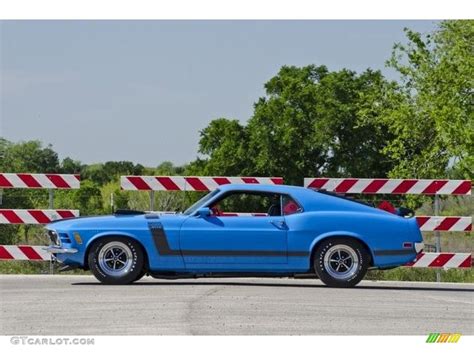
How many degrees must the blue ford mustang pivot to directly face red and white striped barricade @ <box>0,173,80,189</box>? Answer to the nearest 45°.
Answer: approximately 45° to its right

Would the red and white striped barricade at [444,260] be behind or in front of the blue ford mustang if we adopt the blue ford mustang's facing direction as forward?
behind

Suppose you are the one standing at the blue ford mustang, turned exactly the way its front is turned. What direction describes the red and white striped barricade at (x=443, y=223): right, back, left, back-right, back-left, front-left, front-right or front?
back-right

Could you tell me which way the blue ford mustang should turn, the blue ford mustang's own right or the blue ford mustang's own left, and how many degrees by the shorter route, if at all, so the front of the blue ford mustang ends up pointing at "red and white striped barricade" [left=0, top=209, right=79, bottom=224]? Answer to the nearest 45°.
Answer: approximately 45° to the blue ford mustang's own right

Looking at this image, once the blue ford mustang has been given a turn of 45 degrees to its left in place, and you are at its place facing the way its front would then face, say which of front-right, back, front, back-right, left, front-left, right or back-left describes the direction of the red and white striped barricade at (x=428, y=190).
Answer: back

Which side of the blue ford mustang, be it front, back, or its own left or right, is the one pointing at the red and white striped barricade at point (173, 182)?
right

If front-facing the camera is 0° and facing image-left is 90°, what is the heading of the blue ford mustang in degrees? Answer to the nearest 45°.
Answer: approximately 90°

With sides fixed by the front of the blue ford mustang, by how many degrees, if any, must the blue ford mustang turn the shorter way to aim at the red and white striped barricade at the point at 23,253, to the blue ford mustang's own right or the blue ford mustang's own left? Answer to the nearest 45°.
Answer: approximately 45° to the blue ford mustang's own right
